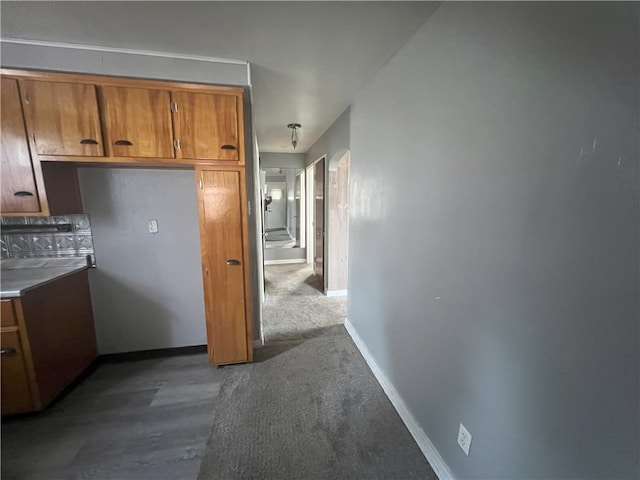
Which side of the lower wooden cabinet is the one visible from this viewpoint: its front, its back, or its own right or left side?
front

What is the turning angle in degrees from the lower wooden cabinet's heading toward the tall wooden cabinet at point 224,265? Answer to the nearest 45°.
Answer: approximately 45° to its left
